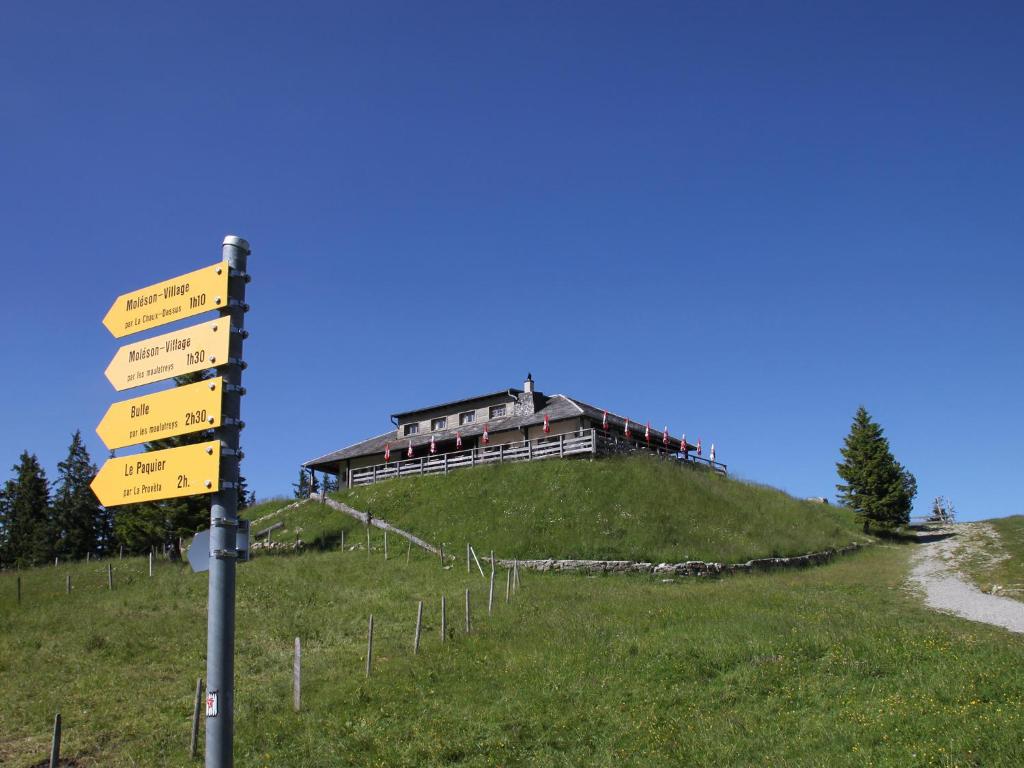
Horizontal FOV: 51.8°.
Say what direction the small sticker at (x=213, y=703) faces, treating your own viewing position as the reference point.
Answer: facing the viewer and to the left of the viewer
